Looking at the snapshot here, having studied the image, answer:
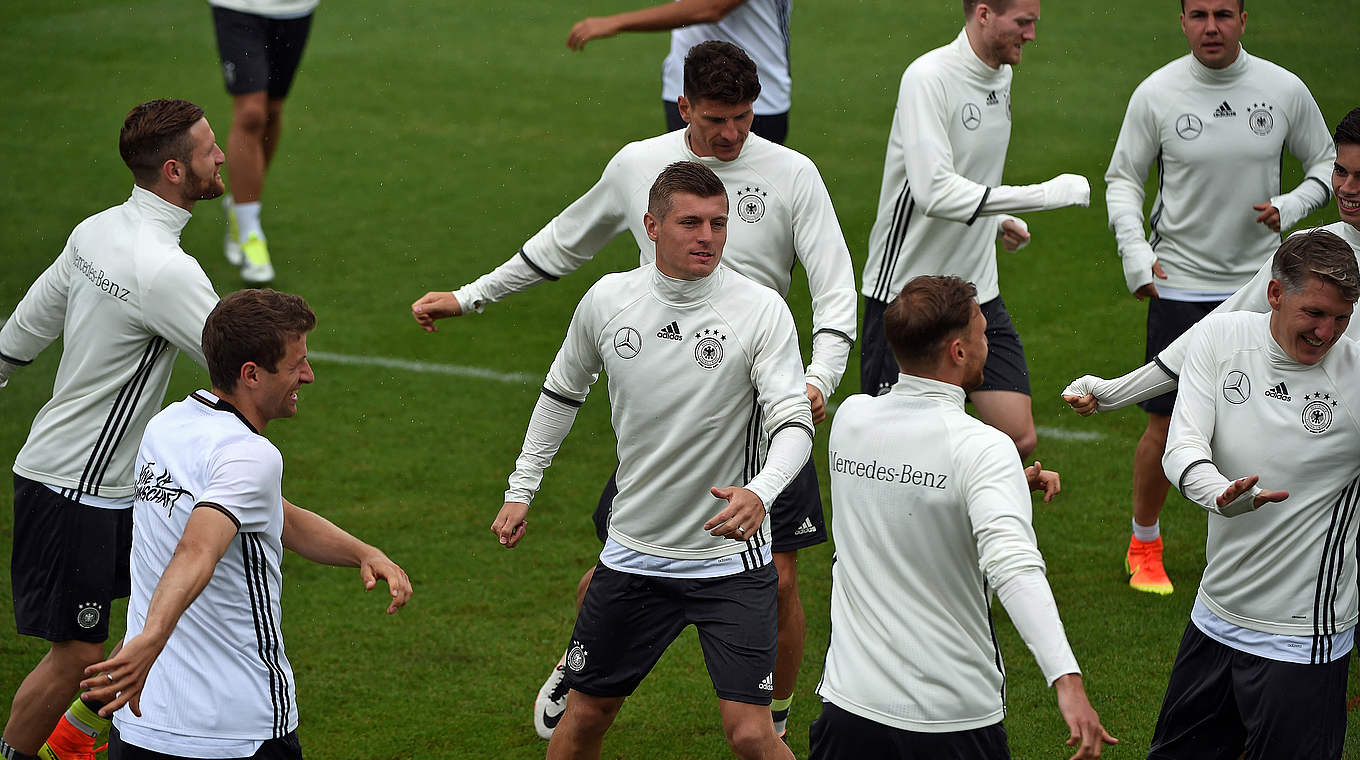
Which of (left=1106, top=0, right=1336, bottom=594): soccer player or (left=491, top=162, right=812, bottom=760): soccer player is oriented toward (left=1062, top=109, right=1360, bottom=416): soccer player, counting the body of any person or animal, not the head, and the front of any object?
(left=1106, top=0, right=1336, bottom=594): soccer player

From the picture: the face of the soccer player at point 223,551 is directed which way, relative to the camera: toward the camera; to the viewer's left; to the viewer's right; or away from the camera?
to the viewer's right

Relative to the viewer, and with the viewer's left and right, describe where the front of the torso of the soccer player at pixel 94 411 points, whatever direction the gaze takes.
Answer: facing away from the viewer and to the right of the viewer

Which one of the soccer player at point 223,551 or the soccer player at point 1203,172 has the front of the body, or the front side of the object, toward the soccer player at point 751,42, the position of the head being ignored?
the soccer player at point 223,551

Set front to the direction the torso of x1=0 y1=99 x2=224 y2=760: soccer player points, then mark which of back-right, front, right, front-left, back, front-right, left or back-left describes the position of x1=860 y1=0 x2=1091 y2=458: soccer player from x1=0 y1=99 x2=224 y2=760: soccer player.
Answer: front-right

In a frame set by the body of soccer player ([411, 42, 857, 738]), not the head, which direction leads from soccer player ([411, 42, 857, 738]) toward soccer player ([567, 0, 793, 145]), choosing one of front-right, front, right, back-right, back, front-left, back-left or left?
back

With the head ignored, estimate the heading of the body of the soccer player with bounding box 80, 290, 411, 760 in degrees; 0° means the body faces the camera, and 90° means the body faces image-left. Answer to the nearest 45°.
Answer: approximately 225°

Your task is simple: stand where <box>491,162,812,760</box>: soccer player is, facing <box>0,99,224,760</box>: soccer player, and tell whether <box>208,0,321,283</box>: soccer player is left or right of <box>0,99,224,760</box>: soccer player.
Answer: right

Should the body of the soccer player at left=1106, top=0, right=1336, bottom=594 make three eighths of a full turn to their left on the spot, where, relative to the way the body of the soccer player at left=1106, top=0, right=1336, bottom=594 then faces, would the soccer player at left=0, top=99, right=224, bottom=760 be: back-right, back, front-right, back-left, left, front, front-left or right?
back
